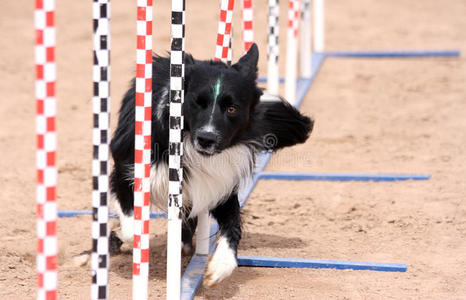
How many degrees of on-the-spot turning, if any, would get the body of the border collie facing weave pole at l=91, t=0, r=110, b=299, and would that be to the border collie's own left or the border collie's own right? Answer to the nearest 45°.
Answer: approximately 45° to the border collie's own right

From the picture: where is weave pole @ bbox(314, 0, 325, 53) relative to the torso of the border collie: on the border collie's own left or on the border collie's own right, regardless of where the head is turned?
on the border collie's own left

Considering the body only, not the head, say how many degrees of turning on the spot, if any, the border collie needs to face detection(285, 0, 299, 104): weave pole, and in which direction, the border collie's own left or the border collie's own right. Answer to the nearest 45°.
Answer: approximately 135° to the border collie's own left

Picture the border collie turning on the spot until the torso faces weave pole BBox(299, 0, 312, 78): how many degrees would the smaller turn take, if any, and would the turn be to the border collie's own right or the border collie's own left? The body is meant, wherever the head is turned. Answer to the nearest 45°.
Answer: approximately 135° to the border collie's own left

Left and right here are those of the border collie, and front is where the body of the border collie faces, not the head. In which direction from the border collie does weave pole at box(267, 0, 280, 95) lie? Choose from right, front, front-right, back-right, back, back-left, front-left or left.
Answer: back-left

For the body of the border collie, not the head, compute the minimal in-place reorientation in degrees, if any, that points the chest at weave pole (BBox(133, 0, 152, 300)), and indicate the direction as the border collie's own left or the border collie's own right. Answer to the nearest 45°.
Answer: approximately 45° to the border collie's own right

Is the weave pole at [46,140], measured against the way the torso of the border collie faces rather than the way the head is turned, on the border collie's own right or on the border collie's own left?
on the border collie's own right
